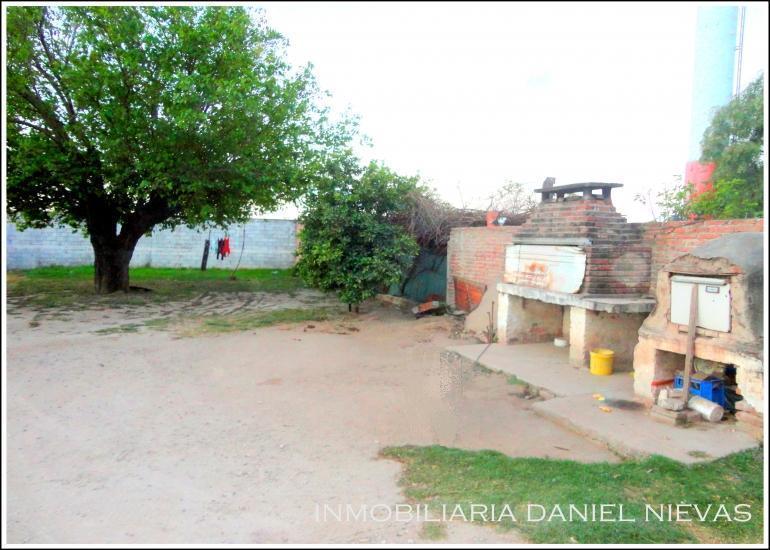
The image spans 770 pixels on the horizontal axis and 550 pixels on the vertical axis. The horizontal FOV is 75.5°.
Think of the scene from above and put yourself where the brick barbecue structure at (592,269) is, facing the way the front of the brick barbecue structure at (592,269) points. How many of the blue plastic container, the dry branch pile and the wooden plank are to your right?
1

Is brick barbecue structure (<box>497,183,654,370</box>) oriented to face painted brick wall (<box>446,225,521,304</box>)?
no

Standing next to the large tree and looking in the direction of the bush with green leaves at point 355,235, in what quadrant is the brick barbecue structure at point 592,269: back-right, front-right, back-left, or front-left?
front-right

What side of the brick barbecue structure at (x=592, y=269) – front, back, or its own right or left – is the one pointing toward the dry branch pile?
right

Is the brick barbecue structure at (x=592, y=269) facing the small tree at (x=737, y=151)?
no

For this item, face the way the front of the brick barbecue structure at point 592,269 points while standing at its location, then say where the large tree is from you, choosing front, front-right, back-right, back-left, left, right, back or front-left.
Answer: front-right

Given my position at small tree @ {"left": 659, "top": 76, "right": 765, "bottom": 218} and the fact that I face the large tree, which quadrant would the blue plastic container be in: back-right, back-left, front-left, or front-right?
front-left

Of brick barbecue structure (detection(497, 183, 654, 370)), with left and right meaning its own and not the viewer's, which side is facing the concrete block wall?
right

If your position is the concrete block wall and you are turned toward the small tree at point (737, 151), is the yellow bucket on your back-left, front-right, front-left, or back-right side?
front-right

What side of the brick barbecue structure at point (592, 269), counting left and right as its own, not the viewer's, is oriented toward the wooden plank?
left

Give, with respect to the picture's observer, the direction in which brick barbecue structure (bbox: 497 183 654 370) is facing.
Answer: facing the viewer and to the left of the viewer

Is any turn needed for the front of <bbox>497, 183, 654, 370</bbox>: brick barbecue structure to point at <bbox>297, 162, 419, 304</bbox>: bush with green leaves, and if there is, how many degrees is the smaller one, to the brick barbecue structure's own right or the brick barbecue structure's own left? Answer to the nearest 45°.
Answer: approximately 90° to the brick barbecue structure's own right

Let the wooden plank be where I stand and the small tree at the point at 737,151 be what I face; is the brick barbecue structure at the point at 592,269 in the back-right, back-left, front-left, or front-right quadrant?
front-left

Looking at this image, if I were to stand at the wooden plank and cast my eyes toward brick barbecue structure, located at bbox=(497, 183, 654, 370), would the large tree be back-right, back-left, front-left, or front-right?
front-left

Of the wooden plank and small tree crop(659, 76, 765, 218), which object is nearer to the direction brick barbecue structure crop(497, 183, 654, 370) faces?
the wooden plank
